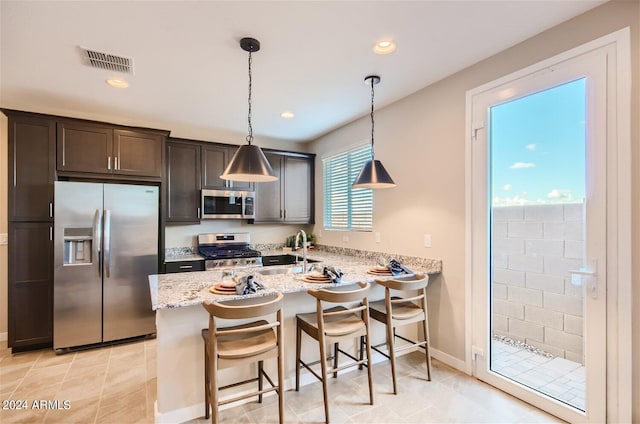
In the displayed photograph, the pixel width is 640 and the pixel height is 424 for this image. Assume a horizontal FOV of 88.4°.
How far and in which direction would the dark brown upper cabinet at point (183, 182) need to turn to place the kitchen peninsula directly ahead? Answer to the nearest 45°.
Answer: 0° — it already faces it

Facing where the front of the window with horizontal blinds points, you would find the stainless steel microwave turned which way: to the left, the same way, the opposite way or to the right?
to the left

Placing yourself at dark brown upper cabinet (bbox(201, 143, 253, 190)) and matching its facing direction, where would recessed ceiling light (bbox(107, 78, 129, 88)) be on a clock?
The recessed ceiling light is roughly at 1 o'clock from the dark brown upper cabinet.

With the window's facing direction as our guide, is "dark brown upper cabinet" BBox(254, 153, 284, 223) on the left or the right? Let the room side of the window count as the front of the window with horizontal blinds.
on its right

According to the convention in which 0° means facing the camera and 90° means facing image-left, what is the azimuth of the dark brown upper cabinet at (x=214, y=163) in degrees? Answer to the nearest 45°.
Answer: approximately 0°

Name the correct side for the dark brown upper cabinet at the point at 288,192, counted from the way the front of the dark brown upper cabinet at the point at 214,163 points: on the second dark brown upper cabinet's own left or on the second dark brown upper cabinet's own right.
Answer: on the second dark brown upper cabinet's own left

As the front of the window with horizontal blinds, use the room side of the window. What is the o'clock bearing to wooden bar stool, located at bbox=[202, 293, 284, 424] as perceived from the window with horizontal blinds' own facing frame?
The wooden bar stool is roughly at 11 o'clock from the window with horizontal blinds.

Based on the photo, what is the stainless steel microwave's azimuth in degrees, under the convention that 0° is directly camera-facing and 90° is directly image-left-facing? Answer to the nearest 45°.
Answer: approximately 0°

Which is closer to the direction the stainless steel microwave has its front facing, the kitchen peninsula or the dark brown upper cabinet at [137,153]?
the kitchen peninsula
